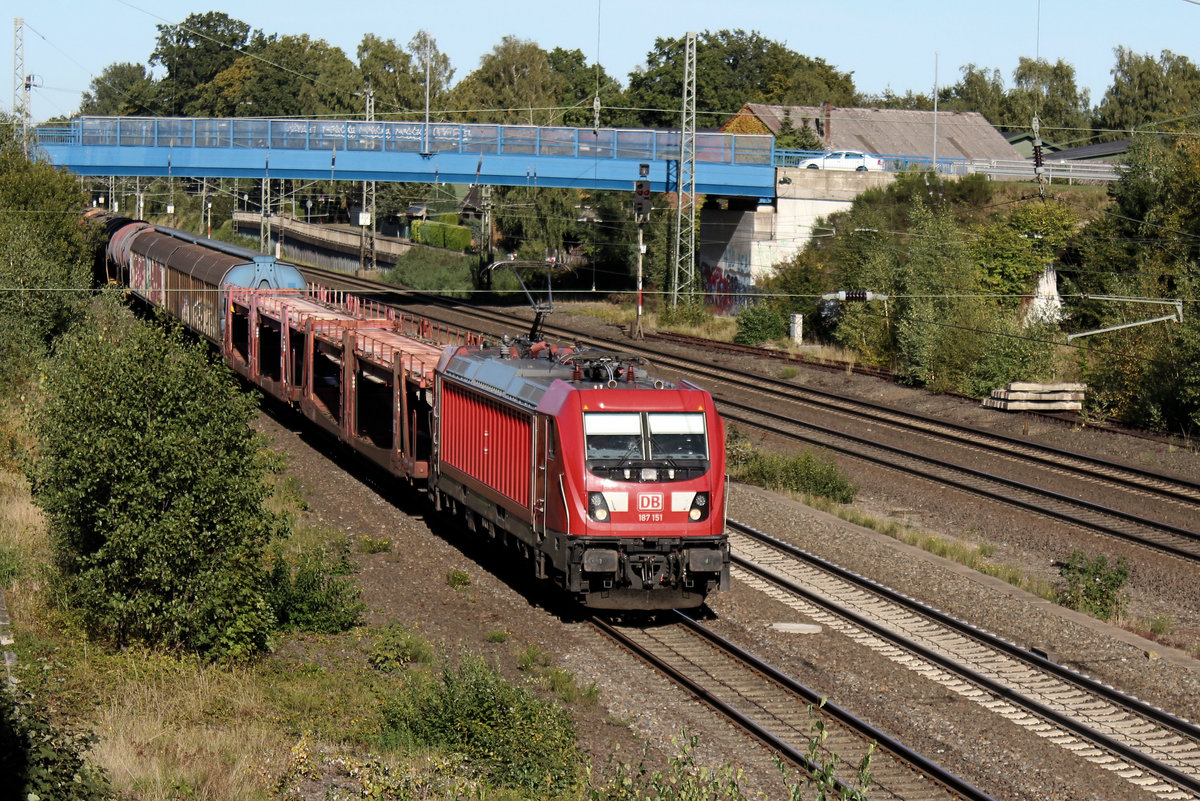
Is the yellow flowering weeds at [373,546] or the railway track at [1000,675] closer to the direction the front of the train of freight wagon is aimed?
the railway track

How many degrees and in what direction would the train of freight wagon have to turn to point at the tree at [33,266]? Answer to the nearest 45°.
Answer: approximately 180°

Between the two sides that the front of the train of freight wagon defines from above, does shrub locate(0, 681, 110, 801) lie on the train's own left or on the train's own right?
on the train's own right

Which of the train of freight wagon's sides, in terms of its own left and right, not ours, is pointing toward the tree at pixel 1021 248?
left

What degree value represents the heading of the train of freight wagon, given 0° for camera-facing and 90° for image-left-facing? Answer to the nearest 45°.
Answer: approximately 315°

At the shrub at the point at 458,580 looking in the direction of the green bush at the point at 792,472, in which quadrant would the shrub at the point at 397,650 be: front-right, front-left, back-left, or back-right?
back-right

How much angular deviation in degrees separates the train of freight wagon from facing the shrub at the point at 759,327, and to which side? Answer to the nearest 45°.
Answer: approximately 135° to its left
